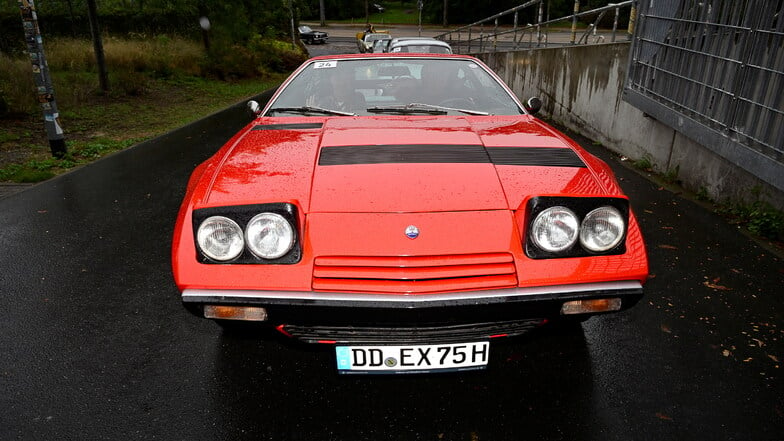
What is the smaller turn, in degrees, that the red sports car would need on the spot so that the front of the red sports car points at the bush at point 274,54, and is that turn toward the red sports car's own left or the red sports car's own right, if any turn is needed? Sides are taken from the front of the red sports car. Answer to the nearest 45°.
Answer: approximately 180°

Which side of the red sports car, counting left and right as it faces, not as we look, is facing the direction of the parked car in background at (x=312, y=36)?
back

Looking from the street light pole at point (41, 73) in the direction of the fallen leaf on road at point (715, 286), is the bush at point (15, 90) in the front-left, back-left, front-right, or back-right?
back-left

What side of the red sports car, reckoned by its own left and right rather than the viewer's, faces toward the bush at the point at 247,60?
back

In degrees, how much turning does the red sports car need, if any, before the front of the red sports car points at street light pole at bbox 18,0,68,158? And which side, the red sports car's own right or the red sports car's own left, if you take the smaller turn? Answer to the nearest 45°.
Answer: approximately 135° to the red sports car's own right

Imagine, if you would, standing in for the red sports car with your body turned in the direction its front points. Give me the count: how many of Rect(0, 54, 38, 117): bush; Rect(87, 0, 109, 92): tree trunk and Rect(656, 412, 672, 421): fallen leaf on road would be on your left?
1

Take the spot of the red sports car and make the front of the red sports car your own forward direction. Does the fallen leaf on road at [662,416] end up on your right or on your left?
on your left

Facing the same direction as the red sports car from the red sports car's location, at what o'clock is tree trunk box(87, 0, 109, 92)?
The tree trunk is roughly at 5 o'clock from the red sports car.

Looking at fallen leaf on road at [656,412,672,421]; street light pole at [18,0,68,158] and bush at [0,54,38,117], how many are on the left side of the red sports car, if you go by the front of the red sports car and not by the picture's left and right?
1

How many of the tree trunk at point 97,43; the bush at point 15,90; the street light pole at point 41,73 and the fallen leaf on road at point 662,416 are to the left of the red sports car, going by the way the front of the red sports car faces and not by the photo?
1

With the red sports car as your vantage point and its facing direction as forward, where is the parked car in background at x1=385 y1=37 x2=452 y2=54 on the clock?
The parked car in background is roughly at 6 o'clock from the red sports car.

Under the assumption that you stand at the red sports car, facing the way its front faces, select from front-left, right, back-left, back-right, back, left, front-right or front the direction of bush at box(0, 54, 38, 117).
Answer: back-right

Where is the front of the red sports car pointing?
toward the camera

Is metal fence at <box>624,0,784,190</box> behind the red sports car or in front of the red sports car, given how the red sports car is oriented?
behind
